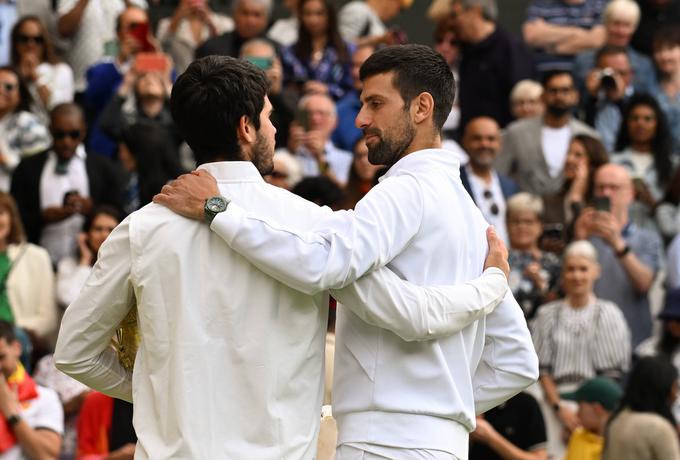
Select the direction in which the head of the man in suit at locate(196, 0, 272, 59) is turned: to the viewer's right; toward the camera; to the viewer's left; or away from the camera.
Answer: toward the camera

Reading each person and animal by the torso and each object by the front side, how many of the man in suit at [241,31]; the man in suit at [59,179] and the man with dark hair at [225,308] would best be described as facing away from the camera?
1

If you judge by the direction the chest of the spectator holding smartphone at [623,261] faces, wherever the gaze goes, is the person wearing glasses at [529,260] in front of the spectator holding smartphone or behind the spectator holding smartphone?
in front

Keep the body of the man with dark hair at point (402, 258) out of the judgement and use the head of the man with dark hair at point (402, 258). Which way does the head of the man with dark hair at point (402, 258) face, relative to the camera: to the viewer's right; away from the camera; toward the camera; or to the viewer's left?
to the viewer's left

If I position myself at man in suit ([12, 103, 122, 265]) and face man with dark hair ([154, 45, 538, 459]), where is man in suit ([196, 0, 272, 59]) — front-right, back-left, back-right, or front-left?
back-left

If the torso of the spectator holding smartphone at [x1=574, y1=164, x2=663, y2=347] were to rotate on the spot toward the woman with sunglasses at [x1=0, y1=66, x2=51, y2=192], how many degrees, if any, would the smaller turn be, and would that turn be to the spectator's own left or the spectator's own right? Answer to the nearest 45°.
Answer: approximately 45° to the spectator's own right

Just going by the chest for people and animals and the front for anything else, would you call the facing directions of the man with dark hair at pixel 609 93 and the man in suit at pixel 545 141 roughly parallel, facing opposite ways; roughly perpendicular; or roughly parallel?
roughly parallel

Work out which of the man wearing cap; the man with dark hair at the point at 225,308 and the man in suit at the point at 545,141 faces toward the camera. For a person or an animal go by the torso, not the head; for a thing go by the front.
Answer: the man in suit

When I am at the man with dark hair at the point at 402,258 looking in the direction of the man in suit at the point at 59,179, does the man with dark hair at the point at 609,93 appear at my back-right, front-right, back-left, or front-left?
front-right

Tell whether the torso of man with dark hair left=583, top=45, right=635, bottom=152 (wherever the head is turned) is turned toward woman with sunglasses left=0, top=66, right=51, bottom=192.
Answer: no

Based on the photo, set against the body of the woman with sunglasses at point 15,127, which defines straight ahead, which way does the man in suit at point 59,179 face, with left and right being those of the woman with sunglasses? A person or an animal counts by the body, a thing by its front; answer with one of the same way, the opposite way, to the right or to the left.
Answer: the same way

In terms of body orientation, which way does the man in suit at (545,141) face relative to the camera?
toward the camera

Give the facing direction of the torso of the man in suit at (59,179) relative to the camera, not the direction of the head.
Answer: toward the camera

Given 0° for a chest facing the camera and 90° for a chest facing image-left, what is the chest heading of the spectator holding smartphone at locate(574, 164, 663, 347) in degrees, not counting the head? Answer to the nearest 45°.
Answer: approximately 45°

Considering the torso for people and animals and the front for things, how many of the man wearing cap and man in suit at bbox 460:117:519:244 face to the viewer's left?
1

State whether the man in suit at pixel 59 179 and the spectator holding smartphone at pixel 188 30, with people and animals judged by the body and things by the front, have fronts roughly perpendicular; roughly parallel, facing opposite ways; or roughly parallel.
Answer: roughly parallel

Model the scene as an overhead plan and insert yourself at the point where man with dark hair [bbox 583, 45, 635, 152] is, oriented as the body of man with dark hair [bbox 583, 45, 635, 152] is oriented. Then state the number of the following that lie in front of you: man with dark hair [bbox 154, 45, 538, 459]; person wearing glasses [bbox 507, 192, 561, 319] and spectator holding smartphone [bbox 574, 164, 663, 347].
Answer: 3

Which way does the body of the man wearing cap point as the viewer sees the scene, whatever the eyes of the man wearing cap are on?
to the viewer's left

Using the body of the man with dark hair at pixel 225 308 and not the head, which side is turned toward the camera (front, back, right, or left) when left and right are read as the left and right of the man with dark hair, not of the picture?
back

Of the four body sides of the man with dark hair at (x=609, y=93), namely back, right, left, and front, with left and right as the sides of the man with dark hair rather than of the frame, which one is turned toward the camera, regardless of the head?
front

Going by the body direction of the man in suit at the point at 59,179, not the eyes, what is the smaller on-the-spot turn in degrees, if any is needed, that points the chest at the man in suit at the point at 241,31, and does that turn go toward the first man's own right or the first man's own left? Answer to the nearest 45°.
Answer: approximately 135° to the first man's own left
